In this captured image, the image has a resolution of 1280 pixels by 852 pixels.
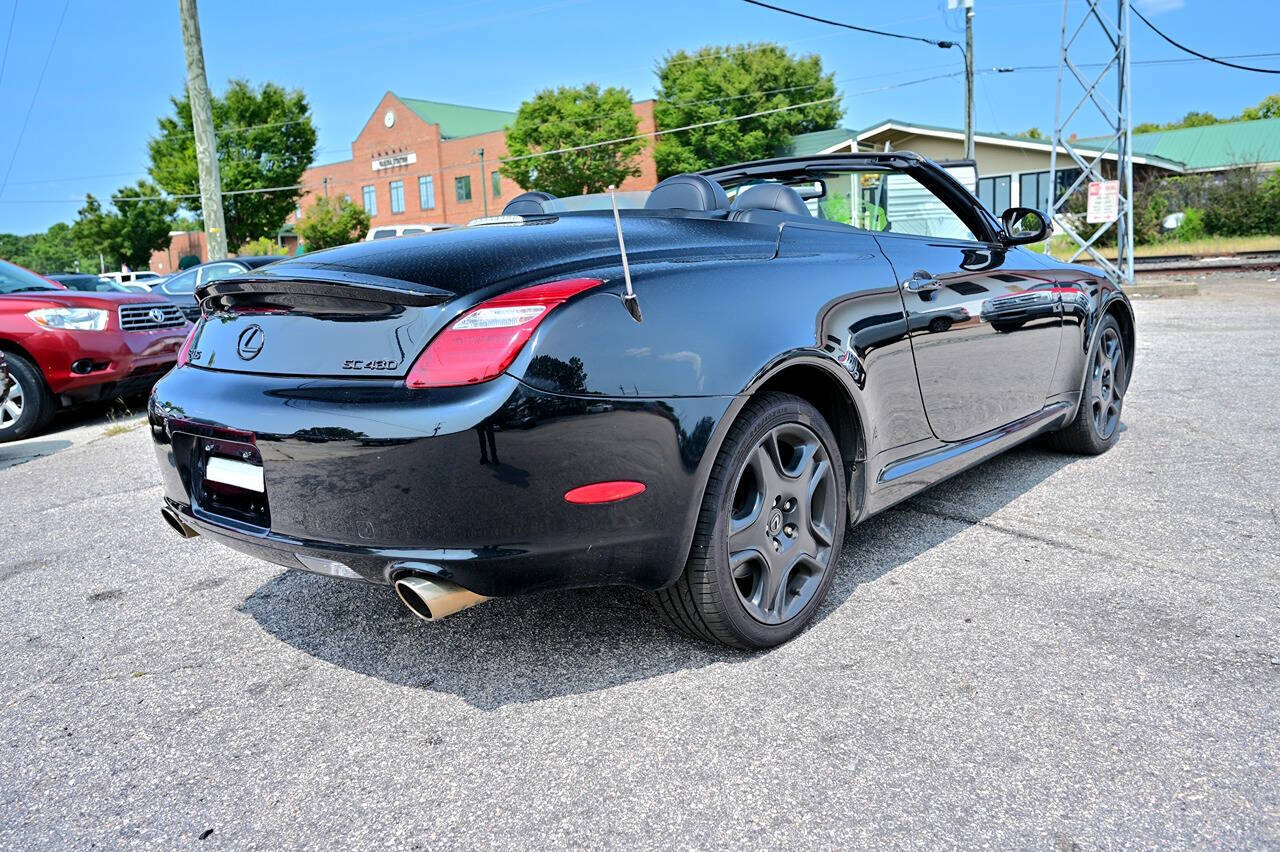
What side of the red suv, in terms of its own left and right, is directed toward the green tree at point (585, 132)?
left

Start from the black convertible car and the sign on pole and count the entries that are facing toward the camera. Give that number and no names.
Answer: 1

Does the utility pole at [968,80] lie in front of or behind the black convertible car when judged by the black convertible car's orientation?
in front

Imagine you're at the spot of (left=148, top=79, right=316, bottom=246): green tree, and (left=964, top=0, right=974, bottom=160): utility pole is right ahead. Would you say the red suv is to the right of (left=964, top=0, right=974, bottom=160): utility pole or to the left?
right

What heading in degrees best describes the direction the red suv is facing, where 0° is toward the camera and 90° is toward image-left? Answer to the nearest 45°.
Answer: approximately 315°

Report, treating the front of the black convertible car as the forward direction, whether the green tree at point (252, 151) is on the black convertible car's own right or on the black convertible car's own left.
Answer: on the black convertible car's own left

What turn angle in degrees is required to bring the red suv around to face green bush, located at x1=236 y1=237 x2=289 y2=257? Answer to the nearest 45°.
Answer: approximately 135° to its left

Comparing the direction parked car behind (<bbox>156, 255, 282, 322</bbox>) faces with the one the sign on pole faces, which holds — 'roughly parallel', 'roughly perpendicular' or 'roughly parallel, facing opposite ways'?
roughly perpendicular

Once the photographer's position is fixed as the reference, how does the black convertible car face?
facing away from the viewer and to the right of the viewer

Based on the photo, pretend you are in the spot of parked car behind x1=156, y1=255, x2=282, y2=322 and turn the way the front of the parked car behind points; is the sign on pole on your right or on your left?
on your left

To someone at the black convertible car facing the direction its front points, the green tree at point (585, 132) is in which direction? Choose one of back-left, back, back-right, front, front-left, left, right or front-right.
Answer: front-left

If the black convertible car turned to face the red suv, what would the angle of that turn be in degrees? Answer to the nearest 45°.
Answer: approximately 90° to its left
